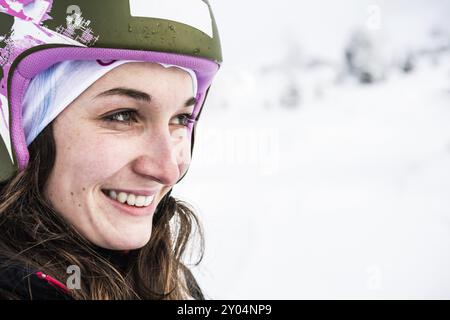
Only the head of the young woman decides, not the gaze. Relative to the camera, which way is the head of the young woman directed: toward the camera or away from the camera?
toward the camera
